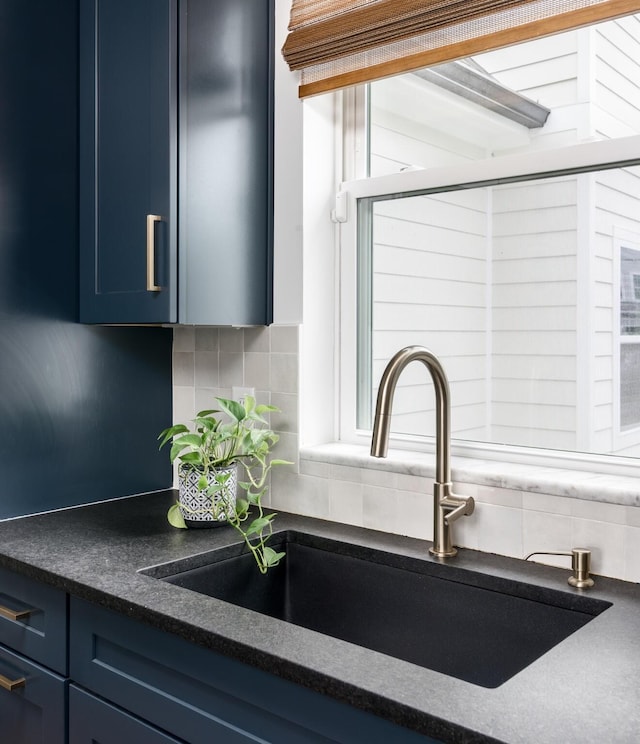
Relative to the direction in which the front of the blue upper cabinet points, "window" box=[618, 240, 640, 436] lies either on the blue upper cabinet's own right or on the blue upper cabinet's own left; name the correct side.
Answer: on the blue upper cabinet's own left

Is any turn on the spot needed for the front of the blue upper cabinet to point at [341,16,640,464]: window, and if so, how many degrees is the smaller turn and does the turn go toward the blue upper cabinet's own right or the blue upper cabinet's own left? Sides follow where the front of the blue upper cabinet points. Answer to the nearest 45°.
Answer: approximately 135° to the blue upper cabinet's own left

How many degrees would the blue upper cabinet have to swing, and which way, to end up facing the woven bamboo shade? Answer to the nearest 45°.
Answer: approximately 90° to its left

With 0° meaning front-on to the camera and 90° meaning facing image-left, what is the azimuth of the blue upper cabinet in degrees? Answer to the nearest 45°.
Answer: approximately 45°
